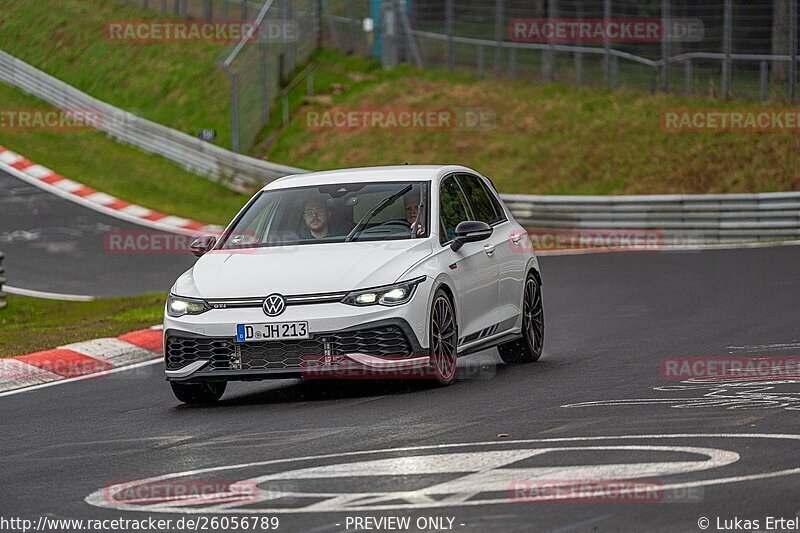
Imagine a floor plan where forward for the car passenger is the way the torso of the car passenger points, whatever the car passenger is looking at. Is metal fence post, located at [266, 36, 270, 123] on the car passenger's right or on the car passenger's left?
on the car passenger's right

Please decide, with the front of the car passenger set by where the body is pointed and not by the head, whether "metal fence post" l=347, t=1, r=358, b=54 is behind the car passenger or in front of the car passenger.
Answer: behind

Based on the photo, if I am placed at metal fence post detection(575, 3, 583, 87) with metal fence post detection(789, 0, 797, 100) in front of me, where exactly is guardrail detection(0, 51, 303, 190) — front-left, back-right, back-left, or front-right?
back-right

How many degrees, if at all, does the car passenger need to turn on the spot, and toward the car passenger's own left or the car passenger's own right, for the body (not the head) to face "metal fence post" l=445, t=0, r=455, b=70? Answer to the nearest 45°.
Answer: approximately 135° to the car passenger's own right

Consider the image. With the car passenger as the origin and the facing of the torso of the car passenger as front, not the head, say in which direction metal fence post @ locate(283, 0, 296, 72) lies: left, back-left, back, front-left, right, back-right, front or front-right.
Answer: back-right

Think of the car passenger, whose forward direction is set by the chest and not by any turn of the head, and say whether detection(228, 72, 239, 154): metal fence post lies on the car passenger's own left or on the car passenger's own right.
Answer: on the car passenger's own right

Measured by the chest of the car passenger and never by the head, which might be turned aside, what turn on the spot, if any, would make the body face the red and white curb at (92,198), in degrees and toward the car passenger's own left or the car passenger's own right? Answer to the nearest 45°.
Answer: approximately 135° to the car passenger's own right

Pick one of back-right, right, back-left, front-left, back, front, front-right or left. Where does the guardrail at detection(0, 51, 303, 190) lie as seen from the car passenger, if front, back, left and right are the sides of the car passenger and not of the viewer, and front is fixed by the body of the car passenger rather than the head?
back-right

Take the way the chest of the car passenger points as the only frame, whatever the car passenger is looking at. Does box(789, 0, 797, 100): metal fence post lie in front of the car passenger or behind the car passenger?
behind

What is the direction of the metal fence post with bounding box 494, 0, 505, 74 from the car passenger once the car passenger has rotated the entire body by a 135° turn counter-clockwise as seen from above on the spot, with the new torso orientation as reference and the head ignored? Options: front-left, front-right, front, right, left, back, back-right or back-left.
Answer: left

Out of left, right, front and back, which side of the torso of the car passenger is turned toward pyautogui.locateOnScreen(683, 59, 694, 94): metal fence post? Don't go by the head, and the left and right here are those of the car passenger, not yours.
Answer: back

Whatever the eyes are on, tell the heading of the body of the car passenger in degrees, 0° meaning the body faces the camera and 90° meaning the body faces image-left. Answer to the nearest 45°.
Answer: approximately 45°

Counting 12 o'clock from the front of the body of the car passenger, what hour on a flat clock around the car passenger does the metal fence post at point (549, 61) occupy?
The metal fence post is roughly at 5 o'clock from the car passenger.
